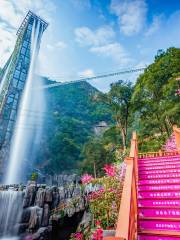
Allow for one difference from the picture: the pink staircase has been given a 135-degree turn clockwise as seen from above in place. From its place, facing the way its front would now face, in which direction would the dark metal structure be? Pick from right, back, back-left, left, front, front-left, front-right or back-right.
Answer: front

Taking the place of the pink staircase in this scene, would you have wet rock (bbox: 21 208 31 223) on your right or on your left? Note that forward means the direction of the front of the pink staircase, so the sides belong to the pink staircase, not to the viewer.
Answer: on your right

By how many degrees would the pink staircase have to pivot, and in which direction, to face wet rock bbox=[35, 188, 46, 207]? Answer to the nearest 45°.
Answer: approximately 135° to its right

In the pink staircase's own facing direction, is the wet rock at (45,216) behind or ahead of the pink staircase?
behind

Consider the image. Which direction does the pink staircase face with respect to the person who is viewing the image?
facing the viewer

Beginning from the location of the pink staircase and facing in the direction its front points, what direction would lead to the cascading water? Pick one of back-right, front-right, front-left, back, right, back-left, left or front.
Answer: back-right

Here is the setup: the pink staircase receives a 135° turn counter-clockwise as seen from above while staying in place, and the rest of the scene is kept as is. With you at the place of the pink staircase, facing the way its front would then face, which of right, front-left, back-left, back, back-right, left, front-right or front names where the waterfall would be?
left

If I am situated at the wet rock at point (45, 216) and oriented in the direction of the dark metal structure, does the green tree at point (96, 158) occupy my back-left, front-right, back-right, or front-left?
front-right
